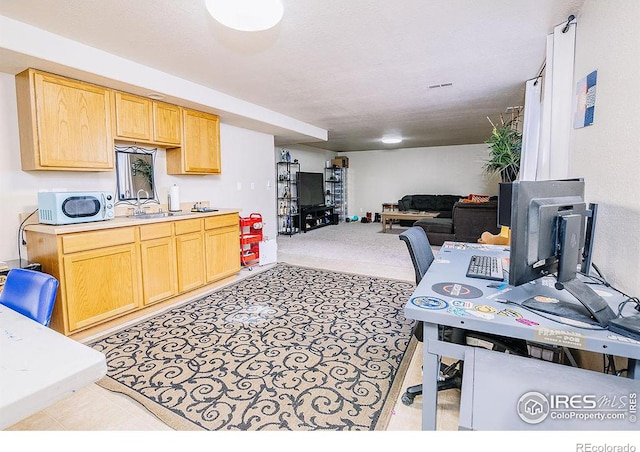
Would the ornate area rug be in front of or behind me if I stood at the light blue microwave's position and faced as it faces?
in front

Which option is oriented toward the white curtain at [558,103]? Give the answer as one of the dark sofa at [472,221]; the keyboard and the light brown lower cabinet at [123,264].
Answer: the light brown lower cabinet

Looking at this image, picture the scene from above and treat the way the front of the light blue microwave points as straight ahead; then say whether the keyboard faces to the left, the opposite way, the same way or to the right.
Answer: the opposite way

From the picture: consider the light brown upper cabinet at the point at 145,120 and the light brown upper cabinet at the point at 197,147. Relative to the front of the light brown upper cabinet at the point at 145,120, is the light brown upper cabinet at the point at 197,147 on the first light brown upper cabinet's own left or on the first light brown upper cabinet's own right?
on the first light brown upper cabinet's own left

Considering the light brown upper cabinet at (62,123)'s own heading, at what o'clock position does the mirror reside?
The mirror is roughly at 9 o'clock from the light brown upper cabinet.

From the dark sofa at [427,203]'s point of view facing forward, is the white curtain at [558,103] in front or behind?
in front

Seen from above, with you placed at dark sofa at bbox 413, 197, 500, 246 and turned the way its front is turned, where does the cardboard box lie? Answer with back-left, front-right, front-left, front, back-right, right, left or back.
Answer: front-right

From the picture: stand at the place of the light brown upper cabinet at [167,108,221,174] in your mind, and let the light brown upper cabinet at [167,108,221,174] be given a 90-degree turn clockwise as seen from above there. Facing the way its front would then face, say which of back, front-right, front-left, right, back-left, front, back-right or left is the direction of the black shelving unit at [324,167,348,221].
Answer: back

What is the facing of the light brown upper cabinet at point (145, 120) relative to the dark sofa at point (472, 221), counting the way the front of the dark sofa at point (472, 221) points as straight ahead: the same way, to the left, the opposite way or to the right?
the opposite way

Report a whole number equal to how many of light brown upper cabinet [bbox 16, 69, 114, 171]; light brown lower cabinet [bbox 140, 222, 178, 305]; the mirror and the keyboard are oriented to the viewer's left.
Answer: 1

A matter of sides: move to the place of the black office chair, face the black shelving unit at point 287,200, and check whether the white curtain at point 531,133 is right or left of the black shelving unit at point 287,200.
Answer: right

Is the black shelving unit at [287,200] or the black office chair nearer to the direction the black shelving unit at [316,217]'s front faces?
the black office chair

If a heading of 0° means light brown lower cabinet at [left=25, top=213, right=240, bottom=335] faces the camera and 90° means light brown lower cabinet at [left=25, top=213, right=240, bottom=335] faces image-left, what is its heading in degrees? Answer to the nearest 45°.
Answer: approximately 315°
